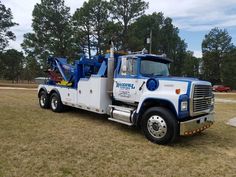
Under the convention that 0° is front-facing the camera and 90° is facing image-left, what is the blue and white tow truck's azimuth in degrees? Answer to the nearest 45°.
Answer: approximately 315°

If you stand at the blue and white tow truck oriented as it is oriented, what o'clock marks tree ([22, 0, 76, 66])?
The tree is roughly at 7 o'clock from the blue and white tow truck.

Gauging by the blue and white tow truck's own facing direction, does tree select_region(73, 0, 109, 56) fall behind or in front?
behind

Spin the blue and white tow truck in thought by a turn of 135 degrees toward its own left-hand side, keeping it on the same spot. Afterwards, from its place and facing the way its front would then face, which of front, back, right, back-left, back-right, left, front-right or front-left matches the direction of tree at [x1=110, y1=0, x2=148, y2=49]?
front

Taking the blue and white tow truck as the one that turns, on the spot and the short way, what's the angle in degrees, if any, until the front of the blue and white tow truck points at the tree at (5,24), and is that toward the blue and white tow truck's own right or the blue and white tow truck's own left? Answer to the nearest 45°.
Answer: approximately 180°
